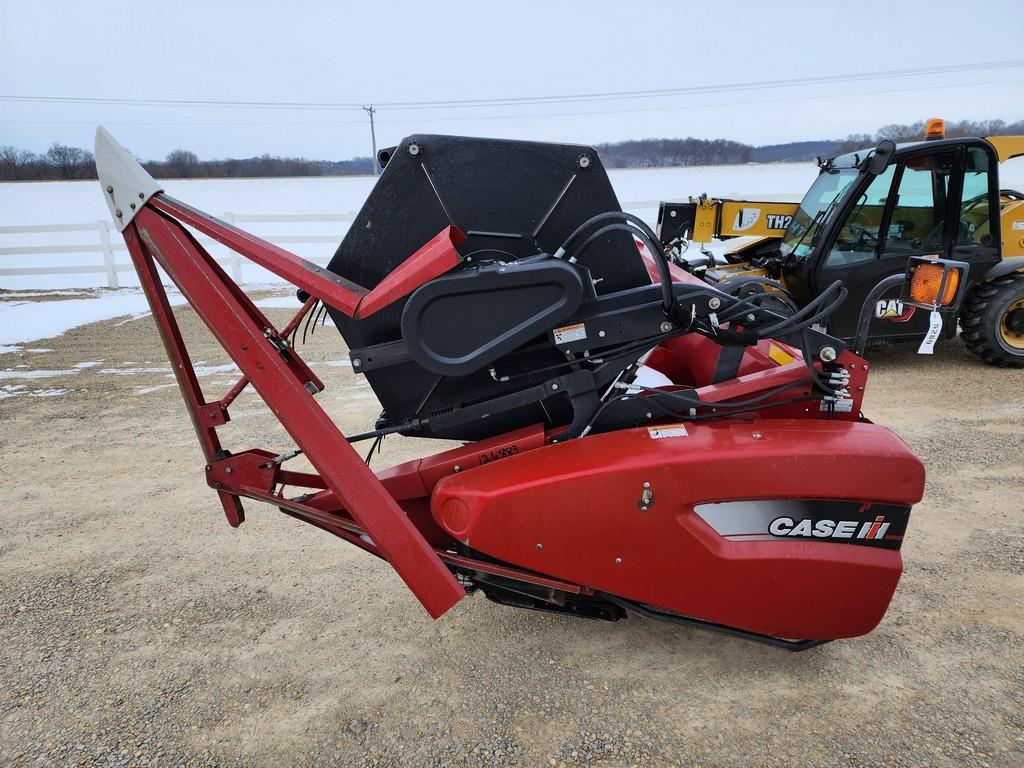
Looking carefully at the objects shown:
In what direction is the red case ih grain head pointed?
to the viewer's left

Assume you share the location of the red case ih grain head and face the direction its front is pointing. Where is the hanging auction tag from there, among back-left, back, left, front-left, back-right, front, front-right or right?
back
